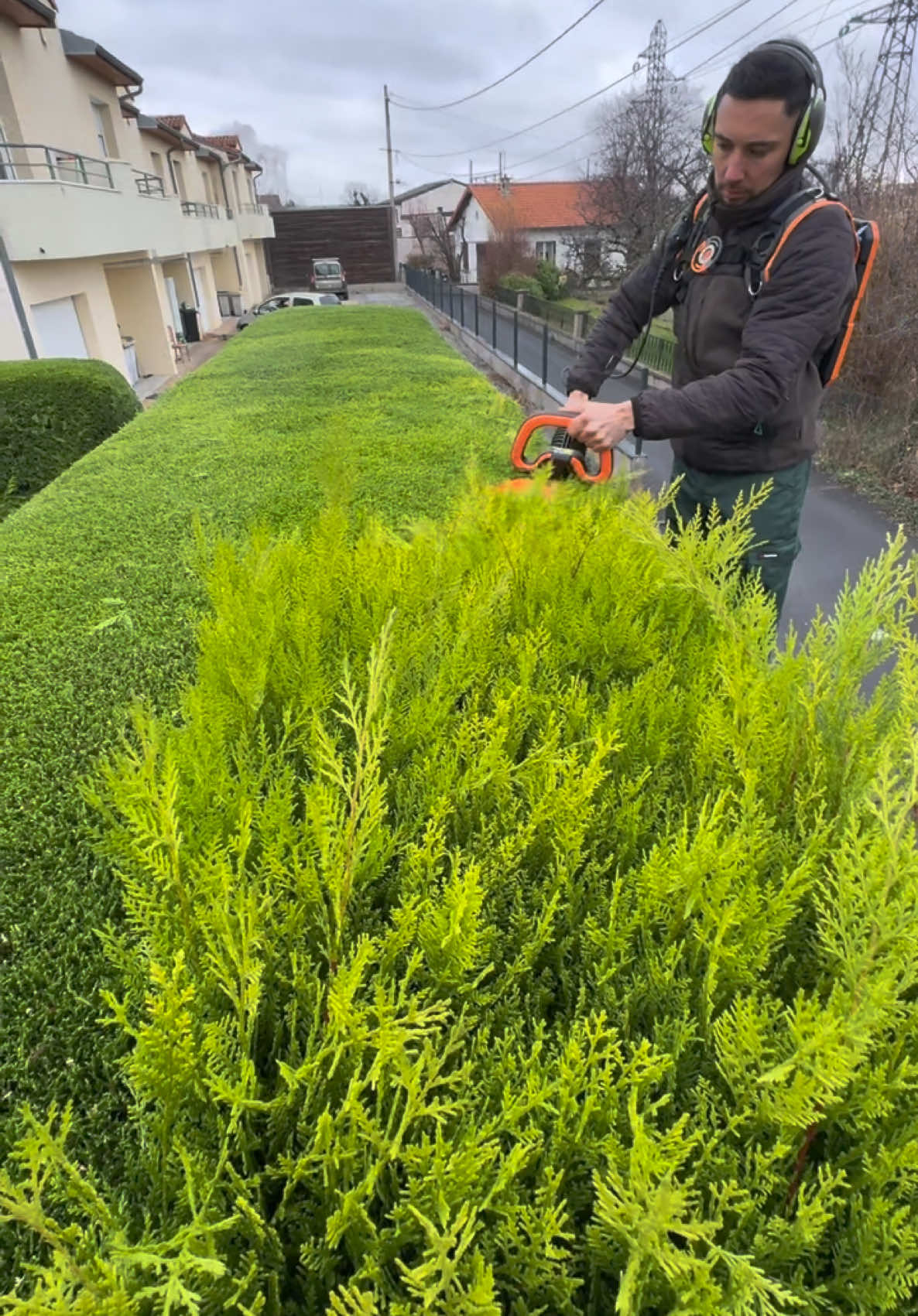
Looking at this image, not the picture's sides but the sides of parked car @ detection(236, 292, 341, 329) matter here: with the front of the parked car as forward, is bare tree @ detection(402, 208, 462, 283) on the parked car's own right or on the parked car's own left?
on the parked car's own right

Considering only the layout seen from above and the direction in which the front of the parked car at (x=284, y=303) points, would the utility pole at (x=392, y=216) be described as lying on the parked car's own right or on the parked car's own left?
on the parked car's own right

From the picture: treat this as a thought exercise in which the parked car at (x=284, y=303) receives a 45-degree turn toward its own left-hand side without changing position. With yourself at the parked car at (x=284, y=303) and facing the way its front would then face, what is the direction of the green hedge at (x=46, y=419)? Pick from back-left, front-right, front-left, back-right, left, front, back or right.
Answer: front-left

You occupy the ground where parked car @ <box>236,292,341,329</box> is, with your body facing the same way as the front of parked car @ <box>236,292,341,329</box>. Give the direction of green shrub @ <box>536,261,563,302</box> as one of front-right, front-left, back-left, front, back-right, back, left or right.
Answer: back

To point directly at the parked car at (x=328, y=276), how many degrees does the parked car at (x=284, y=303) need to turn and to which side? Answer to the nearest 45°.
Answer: approximately 90° to its right

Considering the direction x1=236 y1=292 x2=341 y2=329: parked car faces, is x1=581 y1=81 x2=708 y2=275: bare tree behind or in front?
behind

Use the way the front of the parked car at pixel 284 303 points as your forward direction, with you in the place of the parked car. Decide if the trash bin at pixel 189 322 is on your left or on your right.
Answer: on your left

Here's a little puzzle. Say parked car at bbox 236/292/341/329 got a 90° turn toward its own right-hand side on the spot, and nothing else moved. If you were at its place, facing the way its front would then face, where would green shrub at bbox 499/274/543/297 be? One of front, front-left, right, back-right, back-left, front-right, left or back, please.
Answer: right

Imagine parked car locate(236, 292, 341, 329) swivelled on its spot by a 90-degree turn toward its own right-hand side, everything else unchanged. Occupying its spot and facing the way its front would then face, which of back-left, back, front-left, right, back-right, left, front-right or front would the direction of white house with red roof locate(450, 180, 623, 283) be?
front-right

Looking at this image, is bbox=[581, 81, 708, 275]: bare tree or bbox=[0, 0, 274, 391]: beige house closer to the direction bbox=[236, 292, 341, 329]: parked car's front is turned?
the beige house

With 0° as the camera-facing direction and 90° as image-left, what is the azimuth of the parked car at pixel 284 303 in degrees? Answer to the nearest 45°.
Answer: approximately 90°
